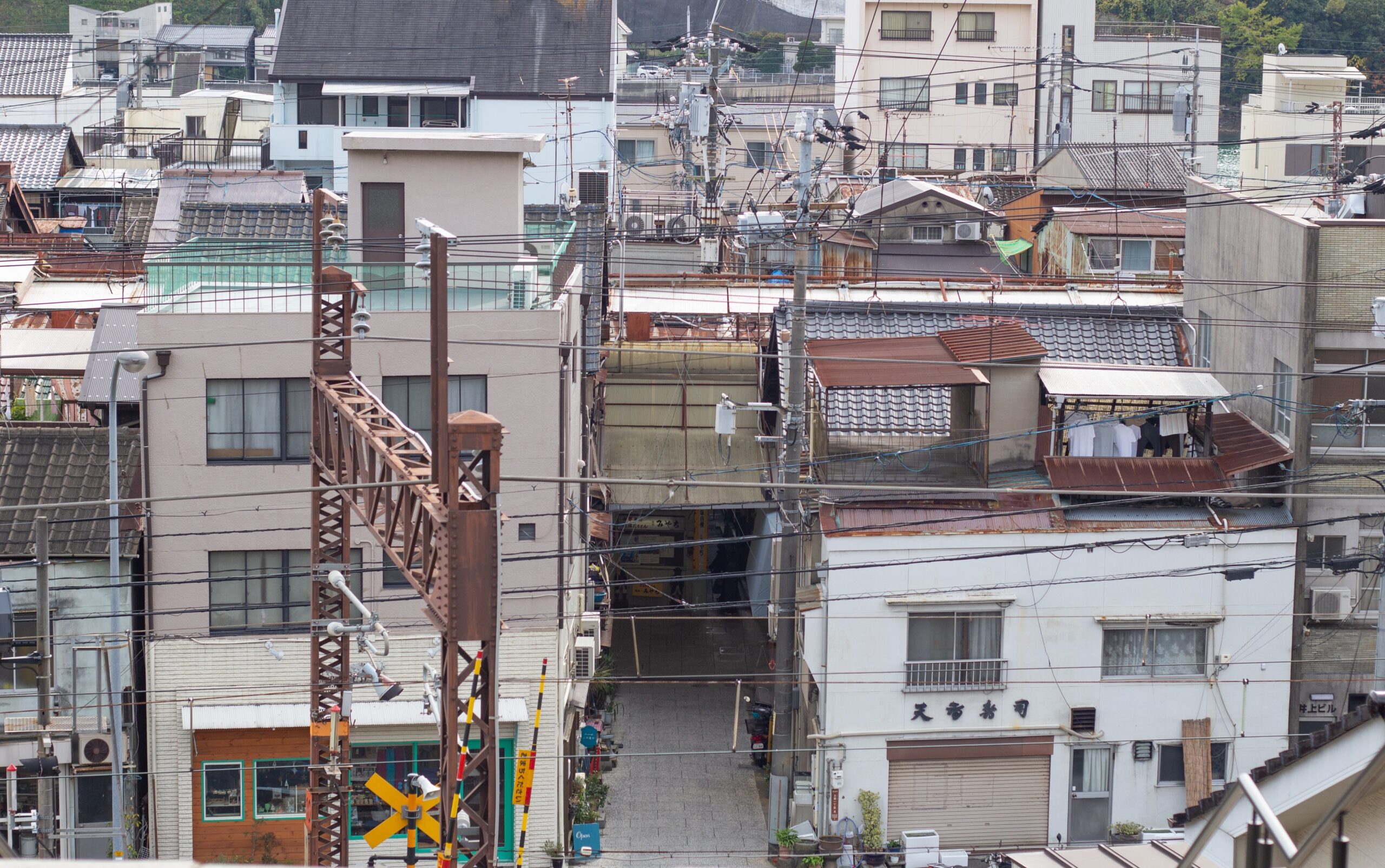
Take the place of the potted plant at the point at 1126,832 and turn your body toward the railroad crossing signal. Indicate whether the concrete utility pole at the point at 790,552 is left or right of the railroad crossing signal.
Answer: right

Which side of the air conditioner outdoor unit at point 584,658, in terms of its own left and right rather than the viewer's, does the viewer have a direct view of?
right

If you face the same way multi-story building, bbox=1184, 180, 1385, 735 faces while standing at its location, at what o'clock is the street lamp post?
The street lamp post is roughly at 2 o'clock from the multi-story building.
